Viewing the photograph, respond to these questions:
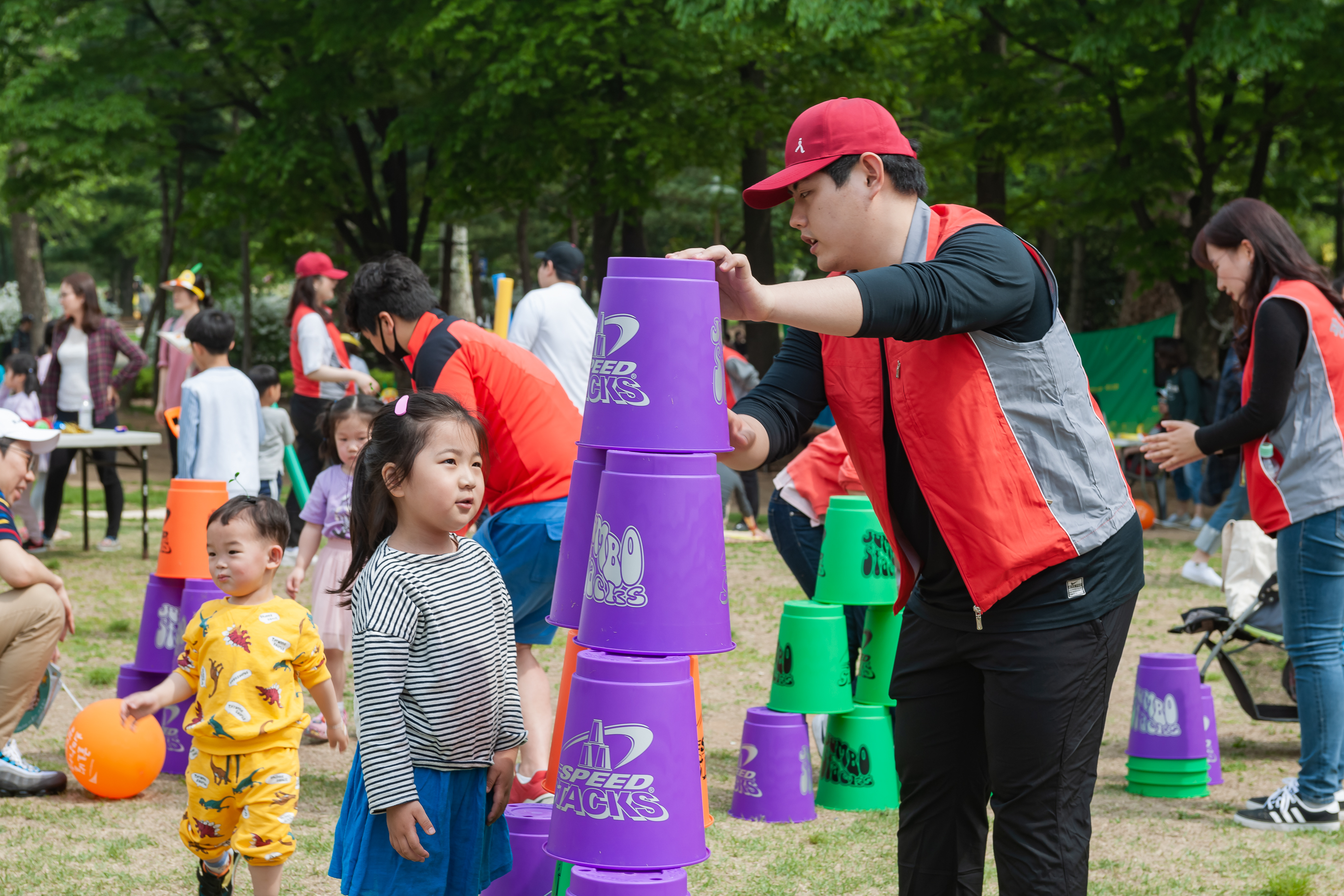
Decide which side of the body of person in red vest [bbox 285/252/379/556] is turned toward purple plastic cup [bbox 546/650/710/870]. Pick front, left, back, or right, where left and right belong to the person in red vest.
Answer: right

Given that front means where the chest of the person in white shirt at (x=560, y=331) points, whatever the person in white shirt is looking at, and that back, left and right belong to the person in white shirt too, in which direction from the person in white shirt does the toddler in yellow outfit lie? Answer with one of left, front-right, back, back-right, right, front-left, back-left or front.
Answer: back-left

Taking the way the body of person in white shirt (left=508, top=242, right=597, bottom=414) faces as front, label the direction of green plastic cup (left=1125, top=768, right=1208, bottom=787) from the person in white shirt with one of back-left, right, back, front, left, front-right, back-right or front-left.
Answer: back

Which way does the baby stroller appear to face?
to the viewer's left

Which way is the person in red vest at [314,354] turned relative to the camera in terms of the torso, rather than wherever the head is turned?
to the viewer's right

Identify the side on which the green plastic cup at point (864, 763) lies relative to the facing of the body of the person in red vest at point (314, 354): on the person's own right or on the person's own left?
on the person's own right

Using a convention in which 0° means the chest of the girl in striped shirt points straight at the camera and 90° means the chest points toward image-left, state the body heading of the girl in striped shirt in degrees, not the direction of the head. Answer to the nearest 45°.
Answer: approximately 315°

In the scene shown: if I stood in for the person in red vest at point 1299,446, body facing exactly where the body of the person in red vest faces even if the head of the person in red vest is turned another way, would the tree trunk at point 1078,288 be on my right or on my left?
on my right

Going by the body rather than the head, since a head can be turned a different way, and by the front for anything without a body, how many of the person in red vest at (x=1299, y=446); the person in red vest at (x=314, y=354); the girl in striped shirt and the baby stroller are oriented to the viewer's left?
2

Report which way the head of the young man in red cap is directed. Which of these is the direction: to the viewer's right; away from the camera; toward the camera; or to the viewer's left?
to the viewer's left

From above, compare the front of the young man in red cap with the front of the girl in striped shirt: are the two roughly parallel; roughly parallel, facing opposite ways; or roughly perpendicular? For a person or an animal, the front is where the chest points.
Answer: roughly perpendicular

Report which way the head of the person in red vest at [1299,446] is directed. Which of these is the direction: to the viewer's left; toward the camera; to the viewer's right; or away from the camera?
to the viewer's left

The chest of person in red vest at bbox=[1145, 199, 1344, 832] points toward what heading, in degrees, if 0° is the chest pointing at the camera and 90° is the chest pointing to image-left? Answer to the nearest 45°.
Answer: approximately 90°

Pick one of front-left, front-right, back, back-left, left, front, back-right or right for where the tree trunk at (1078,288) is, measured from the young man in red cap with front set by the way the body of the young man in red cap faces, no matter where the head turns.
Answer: back-right
